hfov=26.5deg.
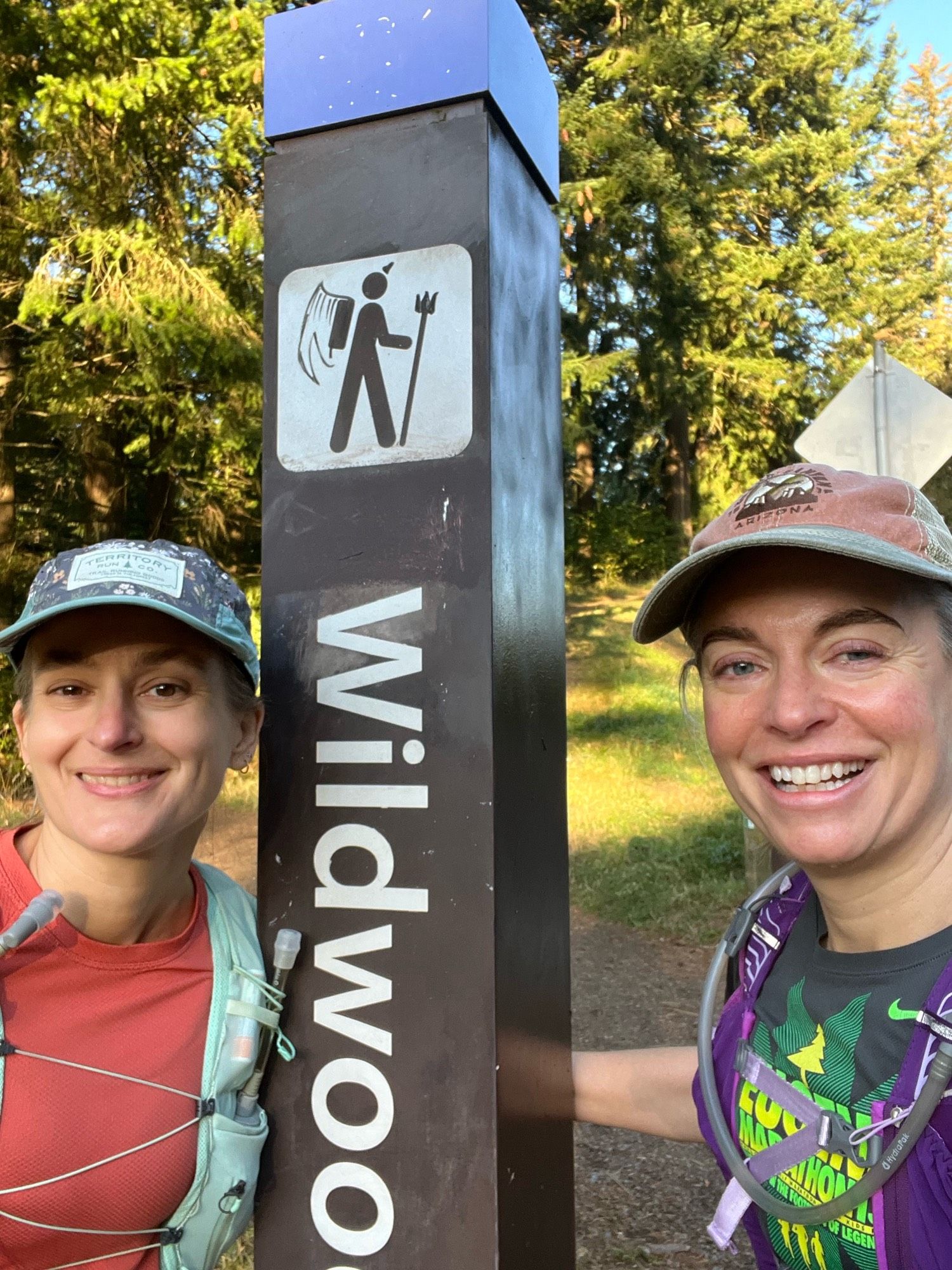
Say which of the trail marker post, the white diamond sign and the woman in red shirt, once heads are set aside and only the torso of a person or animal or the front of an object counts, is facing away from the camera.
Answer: the white diamond sign

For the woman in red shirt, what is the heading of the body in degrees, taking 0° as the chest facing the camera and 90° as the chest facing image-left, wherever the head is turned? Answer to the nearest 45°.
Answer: approximately 0°

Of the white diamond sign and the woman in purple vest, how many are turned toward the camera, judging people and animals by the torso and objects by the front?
1

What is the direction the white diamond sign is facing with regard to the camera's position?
facing away from the viewer

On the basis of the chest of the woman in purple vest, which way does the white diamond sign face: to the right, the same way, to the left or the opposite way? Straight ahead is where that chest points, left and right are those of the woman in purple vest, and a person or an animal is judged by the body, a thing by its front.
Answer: the opposite way

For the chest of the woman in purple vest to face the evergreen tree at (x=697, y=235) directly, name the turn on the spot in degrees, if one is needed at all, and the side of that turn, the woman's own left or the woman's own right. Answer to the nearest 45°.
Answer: approximately 180°
